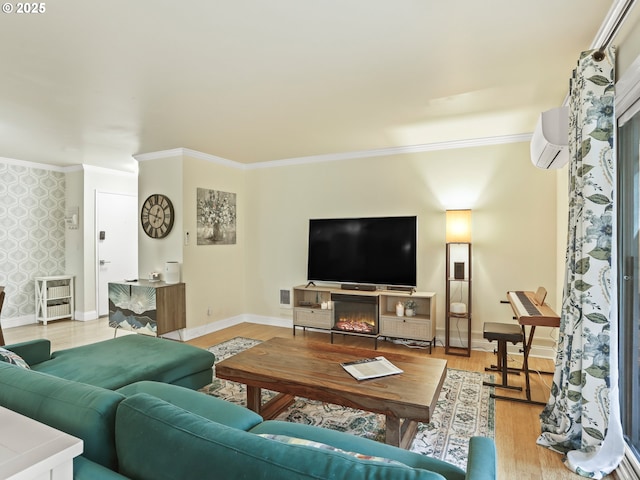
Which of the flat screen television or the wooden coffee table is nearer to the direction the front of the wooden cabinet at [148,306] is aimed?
the wooden coffee table

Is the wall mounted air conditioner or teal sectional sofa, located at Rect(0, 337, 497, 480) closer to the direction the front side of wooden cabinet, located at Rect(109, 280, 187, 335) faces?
the teal sectional sofa

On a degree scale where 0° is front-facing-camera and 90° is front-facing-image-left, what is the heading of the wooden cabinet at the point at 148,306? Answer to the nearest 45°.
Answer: approximately 45°

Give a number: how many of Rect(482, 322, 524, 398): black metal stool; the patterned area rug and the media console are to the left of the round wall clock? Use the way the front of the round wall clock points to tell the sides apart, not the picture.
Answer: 3

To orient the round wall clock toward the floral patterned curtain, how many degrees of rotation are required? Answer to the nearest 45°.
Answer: approximately 90° to its left

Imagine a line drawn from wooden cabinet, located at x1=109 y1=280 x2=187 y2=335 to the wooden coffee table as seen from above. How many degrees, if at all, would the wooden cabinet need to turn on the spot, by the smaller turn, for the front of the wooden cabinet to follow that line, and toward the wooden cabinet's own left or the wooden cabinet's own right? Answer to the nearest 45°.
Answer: approximately 45° to the wooden cabinet's own left
